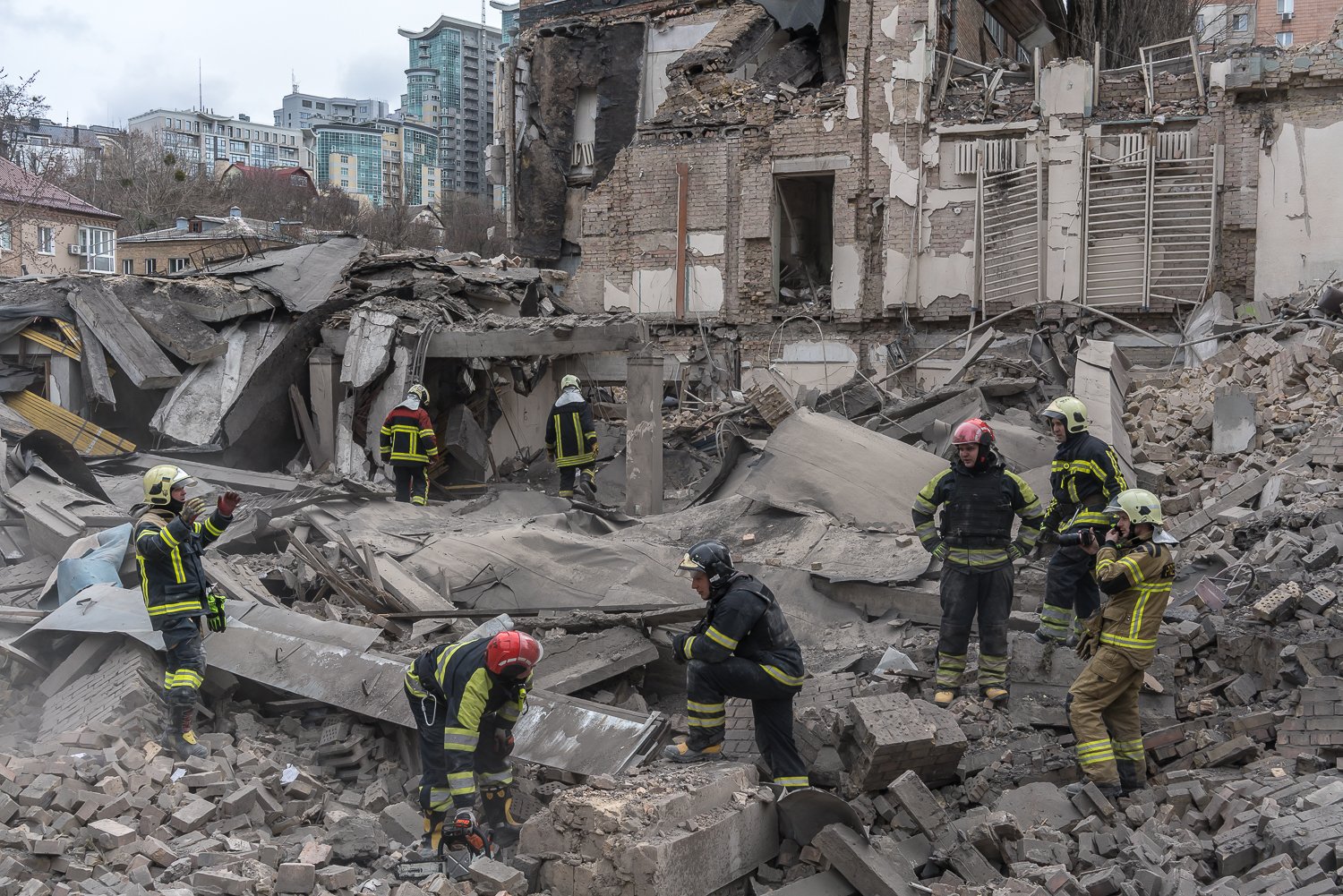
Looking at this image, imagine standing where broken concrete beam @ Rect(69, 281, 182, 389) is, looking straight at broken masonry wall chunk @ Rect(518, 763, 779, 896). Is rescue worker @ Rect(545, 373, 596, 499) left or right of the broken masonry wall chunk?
left

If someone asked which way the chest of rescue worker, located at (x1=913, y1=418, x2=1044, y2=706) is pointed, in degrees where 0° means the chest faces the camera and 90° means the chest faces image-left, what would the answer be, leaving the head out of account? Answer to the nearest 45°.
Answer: approximately 0°

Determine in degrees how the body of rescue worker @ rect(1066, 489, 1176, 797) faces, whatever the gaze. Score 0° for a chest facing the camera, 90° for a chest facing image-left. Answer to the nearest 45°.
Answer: approximately 90°

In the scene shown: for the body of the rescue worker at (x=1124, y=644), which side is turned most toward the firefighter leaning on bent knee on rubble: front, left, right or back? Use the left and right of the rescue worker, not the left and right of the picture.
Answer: front

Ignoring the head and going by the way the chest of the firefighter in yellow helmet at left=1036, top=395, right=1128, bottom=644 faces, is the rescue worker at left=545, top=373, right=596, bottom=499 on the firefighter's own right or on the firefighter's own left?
on the firefighter's own right

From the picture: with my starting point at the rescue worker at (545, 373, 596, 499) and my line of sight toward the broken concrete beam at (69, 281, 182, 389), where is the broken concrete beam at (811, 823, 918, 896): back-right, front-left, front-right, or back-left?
back-left

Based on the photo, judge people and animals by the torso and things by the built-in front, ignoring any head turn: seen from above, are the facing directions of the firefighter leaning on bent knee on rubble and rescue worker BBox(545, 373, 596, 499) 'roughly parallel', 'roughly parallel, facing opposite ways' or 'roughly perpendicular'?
roughly perpendicular

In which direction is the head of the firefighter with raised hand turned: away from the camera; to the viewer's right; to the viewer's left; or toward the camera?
to the viewer's right

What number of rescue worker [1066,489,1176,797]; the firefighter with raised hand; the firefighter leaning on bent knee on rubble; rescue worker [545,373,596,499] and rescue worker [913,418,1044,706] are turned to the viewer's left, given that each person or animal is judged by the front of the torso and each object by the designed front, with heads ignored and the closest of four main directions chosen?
2
